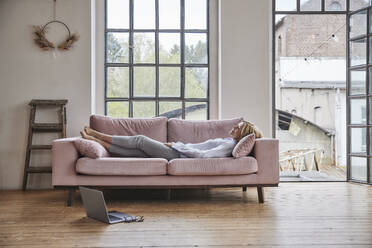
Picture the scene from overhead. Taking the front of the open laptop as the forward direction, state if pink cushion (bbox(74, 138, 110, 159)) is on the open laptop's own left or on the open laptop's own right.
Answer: on the open laptop's own left

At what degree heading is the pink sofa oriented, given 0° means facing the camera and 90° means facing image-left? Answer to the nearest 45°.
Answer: approximately 0°

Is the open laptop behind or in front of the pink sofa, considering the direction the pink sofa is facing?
in front

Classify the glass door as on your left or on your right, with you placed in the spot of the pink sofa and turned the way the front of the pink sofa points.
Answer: on your left

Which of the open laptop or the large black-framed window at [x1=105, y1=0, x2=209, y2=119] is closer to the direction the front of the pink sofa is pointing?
the open laptop

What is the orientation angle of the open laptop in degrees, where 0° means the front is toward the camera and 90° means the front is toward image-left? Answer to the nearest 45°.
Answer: approximately 225°

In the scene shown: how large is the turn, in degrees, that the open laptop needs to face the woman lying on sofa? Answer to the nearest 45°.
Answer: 0° — it already faces them

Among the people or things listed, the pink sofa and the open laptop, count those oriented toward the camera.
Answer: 1

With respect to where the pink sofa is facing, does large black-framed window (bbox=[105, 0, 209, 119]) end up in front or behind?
behind

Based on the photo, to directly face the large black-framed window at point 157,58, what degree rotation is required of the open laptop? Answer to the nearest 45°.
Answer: approximately 45° to its left

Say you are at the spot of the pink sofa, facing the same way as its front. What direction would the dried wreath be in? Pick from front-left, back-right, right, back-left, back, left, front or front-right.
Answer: back-right
